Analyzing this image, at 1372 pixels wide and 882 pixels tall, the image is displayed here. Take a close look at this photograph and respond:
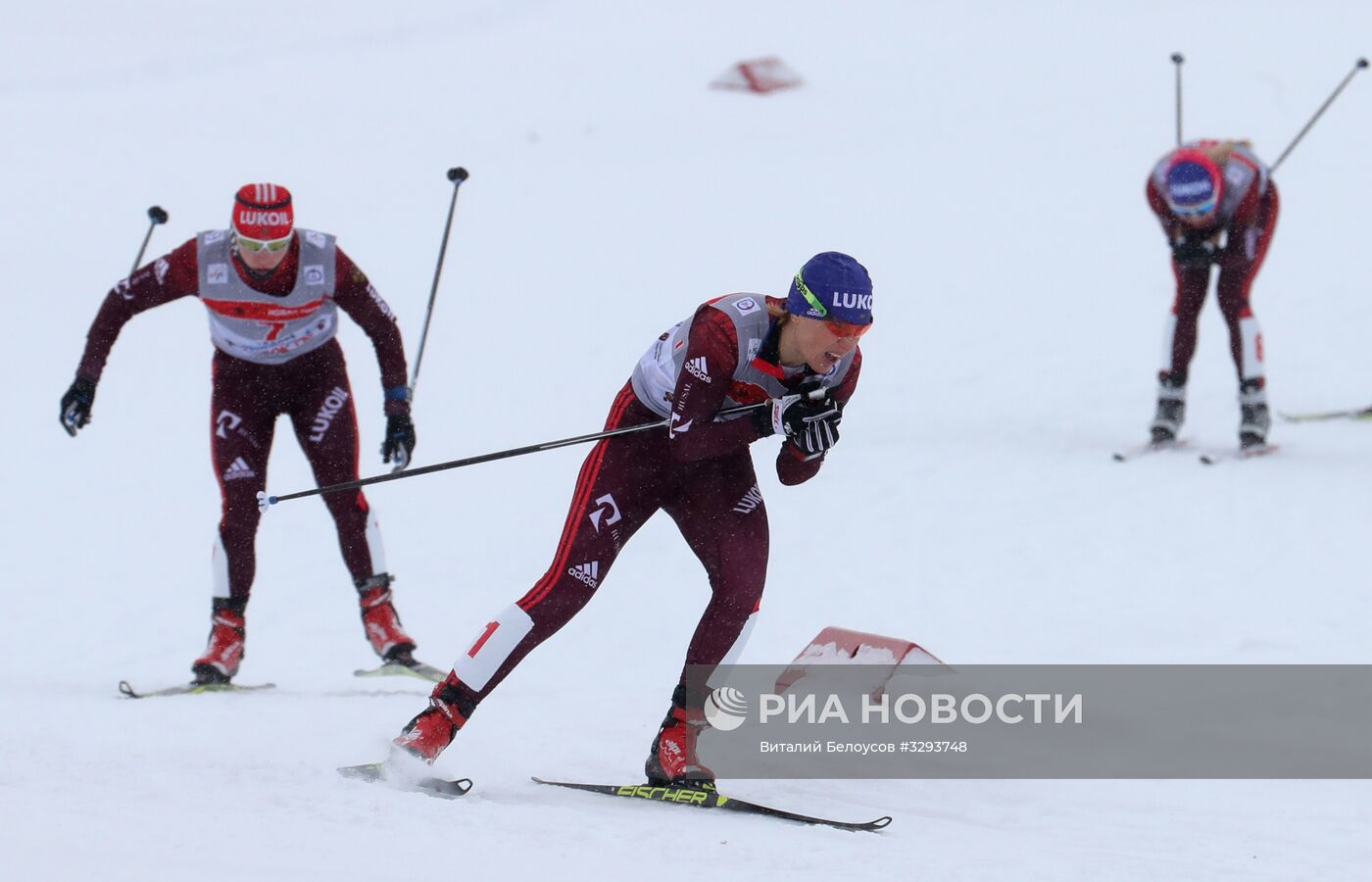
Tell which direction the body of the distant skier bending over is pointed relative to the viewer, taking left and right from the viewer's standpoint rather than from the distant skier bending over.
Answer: facing the viewer

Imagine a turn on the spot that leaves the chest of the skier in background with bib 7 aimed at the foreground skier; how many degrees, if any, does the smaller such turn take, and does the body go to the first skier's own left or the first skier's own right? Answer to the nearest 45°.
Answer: approximately 45° to the first skier's own left

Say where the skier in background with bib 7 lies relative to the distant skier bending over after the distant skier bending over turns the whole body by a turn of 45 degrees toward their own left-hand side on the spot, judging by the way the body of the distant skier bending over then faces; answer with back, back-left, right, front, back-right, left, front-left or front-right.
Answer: right

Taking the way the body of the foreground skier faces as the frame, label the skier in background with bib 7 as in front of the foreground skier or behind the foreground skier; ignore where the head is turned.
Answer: behind

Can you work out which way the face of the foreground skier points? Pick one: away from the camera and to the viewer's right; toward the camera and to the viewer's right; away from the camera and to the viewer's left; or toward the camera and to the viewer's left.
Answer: toward the camera and to the viewer's right

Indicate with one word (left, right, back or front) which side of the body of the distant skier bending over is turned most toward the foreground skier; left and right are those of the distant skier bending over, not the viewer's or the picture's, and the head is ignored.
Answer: front

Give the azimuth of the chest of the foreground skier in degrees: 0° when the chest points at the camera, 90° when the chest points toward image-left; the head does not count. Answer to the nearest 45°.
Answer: approximately 315°
